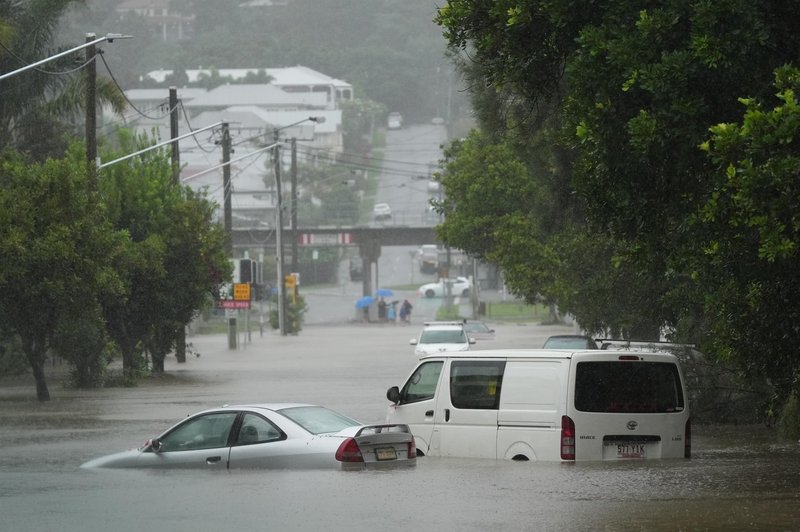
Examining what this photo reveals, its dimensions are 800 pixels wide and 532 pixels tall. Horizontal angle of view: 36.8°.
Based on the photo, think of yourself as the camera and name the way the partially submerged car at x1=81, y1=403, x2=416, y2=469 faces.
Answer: facing away from the viewer and to the left of the viewer

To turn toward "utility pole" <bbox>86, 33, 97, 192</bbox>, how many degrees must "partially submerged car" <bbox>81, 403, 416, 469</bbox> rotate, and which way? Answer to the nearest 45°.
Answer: approximately 45° to its right

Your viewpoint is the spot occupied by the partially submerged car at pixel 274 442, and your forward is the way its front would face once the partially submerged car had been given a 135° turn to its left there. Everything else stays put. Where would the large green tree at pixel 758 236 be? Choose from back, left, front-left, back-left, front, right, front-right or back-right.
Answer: front-left

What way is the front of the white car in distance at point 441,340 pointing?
toward the camera

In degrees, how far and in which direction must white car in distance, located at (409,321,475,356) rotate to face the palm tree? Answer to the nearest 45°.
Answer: approximately 90° to its right

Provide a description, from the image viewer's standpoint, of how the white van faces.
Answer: facing away from the viewer and to the left of the viewer

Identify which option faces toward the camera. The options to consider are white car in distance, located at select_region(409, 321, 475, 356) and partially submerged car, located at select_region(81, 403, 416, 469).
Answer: the white car in distance

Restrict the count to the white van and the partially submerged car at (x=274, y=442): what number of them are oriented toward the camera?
0

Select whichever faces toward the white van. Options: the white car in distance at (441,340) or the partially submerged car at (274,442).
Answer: the white car in distance

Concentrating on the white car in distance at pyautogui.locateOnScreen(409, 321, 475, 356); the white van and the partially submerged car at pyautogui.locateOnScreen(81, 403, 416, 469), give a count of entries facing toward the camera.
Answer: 1

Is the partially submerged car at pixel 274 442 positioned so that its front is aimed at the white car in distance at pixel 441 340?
no

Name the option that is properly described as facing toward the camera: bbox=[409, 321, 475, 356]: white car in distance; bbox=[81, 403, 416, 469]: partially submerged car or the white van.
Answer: the white car in distance

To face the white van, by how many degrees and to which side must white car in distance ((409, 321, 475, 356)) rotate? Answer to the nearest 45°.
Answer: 0° — it already faces it
